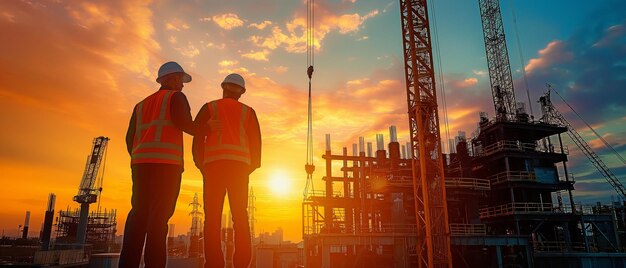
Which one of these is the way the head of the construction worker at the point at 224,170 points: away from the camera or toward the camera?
away from the camera

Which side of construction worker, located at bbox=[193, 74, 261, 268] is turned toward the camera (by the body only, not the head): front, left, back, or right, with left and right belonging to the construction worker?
back

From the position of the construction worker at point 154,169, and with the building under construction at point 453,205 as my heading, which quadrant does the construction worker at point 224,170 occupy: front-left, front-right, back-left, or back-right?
front-right

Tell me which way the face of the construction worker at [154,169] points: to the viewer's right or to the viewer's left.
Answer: to the viewer's right

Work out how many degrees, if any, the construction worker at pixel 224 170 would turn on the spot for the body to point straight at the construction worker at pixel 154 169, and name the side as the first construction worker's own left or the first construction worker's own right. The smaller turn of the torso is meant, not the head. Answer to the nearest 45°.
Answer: approximately 135° to the first construction worker's own left

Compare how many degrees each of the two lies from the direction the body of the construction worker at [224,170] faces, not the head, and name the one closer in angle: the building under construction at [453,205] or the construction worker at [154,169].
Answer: the building under construction

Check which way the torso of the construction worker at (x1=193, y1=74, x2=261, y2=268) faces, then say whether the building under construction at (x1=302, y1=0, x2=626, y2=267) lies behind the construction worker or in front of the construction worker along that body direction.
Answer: in front

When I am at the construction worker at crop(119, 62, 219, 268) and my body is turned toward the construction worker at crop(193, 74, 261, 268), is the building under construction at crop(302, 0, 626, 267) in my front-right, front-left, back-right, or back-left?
front-left

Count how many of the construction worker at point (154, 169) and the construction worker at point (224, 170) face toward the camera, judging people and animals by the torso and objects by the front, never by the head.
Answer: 0

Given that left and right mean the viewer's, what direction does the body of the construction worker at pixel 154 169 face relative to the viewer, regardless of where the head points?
facing away from the viewer and to the right of the viewer

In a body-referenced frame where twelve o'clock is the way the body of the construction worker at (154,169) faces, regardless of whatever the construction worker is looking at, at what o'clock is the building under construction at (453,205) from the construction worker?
The building under construction is roughly at 12 o'clock from the construction worker.
